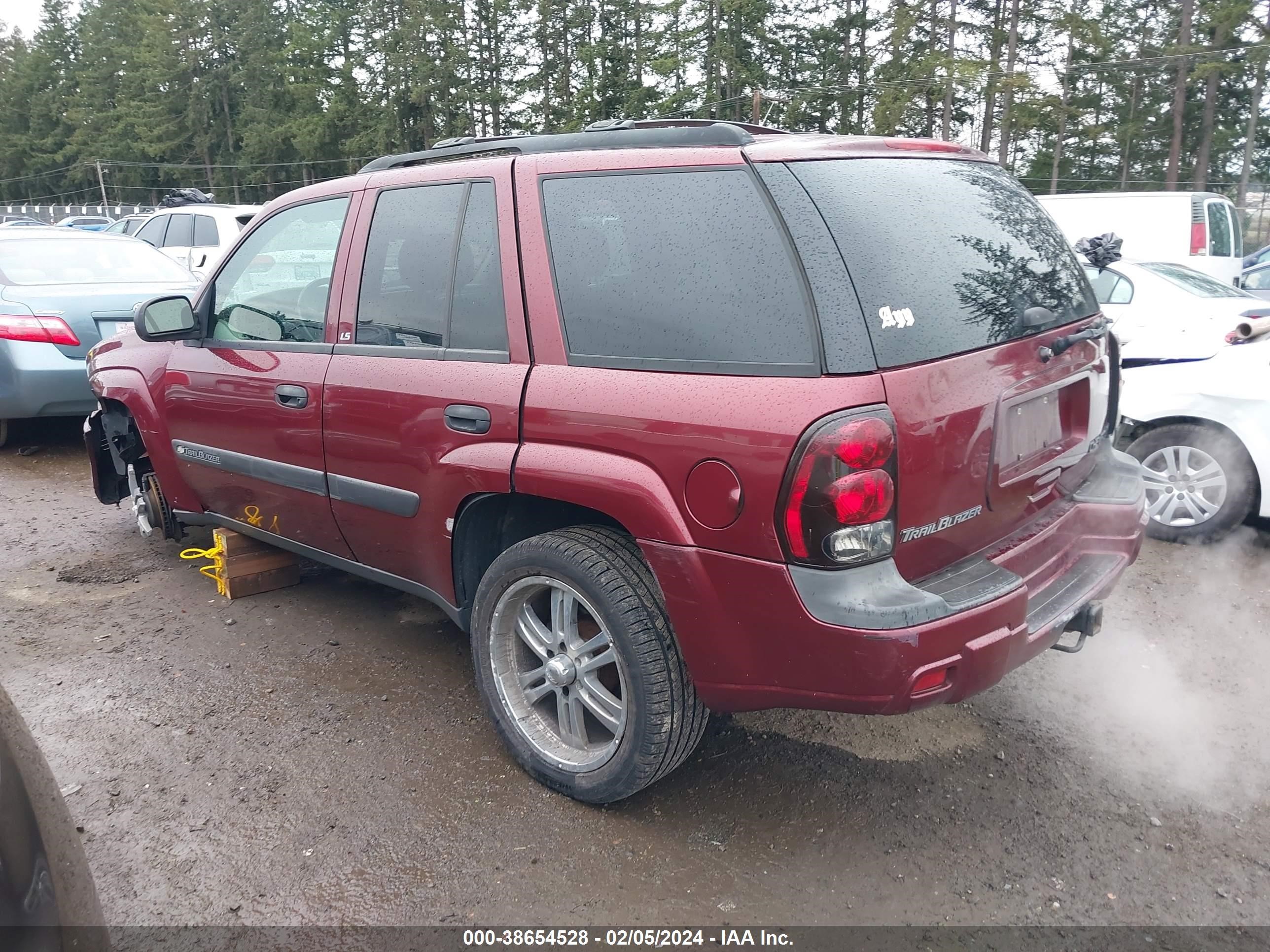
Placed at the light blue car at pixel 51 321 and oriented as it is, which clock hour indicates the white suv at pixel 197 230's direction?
The white suv is roughly at 2 o'clock from the light blue car.

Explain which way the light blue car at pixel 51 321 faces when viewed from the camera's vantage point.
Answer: facing away from the viewer and to the left of the viewer

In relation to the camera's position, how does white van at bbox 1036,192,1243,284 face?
facing away from the viewer and to the left of the viewer

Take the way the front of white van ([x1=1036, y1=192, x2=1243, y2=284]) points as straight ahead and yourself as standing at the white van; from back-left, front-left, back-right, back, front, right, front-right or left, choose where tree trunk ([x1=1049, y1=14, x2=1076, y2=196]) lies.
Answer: front-right

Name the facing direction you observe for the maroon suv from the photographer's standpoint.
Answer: facing away from the viewer and to the left of the viewer

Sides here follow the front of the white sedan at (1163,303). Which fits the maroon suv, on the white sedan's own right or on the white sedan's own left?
on the white sedan's own left

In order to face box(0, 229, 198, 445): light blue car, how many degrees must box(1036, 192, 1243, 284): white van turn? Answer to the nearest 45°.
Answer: approximately 90° to its left

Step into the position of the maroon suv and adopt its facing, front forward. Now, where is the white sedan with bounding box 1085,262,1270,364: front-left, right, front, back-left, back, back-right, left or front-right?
right
